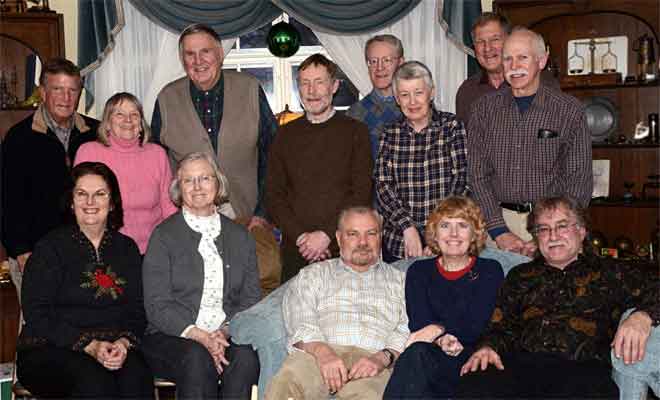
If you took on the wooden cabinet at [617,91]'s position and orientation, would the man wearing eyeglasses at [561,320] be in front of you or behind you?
in front

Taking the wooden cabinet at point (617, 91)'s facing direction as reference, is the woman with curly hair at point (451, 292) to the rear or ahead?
ahead

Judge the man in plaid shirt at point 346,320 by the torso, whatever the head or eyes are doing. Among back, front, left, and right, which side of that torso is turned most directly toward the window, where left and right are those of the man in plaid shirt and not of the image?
back

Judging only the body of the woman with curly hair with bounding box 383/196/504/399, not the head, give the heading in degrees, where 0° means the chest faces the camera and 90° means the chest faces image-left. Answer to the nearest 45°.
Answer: approximately 0°

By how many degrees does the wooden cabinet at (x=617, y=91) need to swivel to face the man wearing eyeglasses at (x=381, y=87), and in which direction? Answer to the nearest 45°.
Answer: approximately 45° to its right

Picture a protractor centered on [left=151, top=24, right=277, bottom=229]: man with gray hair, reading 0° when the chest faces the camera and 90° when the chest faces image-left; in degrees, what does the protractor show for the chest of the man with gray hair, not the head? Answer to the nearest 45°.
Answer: approximately 0°

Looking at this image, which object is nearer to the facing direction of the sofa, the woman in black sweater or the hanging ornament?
the woman in black sweater

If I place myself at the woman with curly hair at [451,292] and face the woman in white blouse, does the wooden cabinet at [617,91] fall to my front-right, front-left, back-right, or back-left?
back-right

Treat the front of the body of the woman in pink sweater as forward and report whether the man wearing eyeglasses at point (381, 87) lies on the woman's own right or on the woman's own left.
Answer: on the woman's own left

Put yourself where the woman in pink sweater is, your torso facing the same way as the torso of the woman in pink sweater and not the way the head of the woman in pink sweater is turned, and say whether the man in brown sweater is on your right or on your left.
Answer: on your left
